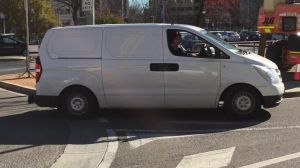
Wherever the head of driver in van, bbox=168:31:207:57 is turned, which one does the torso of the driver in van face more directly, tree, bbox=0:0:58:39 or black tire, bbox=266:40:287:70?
the black tire

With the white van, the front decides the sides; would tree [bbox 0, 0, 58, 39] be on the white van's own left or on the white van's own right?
on the white van's own left

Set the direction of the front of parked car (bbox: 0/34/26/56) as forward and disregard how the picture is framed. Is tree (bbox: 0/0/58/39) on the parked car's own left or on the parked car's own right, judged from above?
on the parked car's own left

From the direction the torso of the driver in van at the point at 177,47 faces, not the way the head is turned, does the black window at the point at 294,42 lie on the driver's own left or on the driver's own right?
on the driver's own left

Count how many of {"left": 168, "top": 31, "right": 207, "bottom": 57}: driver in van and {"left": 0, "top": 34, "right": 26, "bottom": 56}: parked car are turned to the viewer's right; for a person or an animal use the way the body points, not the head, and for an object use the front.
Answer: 2

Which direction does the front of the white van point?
to the viewer's right

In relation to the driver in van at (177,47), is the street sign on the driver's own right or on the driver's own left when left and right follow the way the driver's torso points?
on the driver's own left

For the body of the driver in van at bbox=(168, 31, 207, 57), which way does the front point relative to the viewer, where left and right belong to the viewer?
facing to the right of the viewer

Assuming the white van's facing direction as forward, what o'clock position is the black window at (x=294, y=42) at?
The black window is roughly at 10 o'clock from the white van.

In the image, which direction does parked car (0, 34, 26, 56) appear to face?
to the viewer's right
